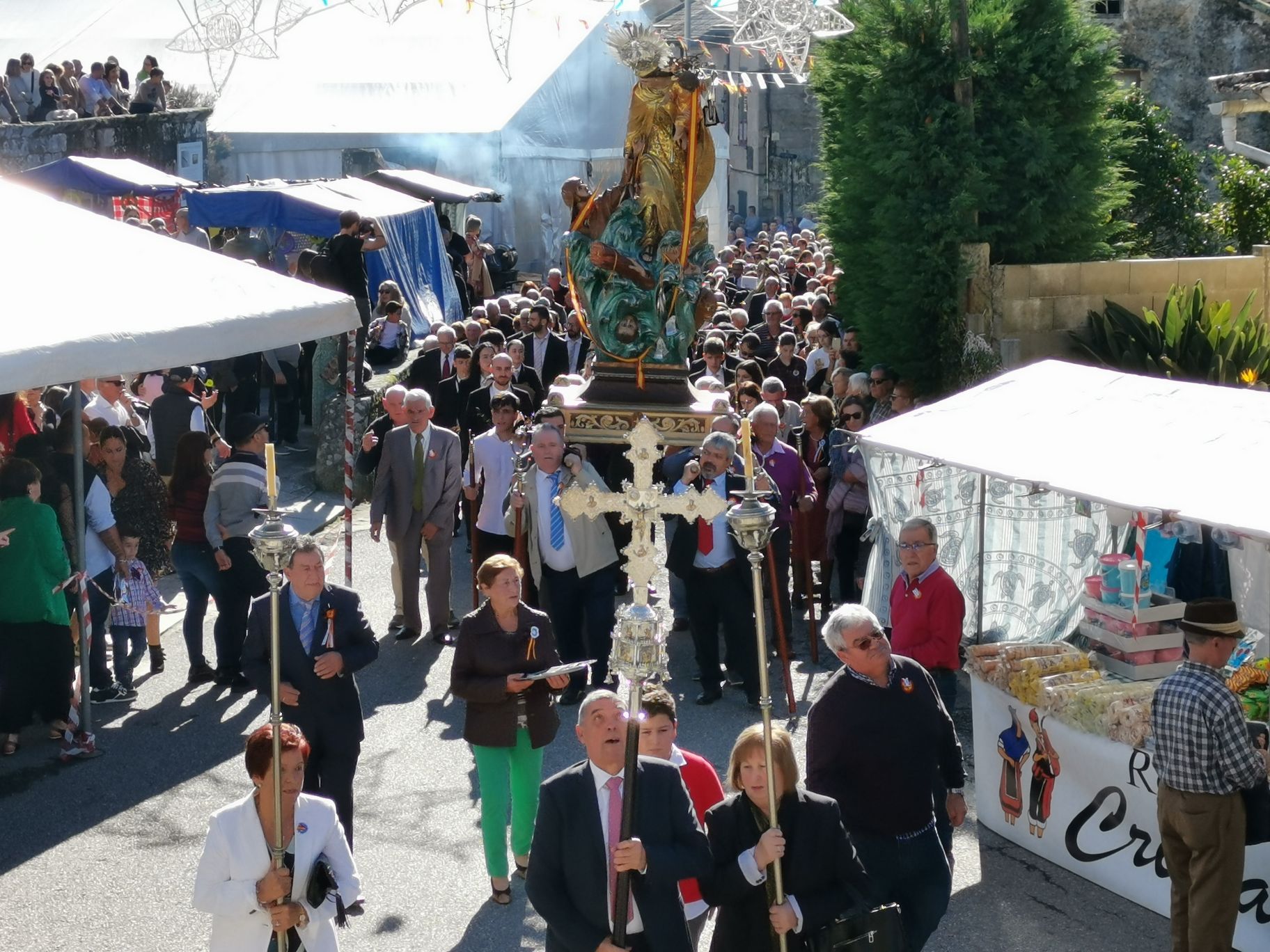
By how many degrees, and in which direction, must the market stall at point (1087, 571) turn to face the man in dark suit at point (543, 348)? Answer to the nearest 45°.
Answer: approximately 90° to its right

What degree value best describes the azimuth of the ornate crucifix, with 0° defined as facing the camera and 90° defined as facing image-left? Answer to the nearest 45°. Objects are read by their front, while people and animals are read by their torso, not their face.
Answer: approximately 0°

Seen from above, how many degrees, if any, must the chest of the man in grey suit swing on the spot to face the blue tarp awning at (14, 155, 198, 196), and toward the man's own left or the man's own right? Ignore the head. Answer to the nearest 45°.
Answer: approximately 180°

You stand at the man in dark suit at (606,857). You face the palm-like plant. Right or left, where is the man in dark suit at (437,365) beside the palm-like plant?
left

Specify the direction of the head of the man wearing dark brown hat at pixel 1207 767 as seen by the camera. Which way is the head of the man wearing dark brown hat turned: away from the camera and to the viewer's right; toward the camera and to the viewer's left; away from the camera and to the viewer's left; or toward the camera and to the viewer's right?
away from the camera and to the viewer's right

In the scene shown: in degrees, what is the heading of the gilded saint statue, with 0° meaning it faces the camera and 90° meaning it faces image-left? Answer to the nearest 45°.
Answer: approximately 0°

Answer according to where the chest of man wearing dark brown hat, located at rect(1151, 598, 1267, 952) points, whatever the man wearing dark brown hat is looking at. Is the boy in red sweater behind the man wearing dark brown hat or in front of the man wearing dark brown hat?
behind

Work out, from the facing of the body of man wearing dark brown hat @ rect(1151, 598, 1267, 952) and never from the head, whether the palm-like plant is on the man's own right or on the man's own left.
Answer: on the man's own left

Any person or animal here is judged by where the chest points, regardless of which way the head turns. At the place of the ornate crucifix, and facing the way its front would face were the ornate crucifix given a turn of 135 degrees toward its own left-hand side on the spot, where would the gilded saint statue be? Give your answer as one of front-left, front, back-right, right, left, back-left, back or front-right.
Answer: front-left
